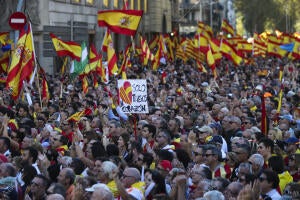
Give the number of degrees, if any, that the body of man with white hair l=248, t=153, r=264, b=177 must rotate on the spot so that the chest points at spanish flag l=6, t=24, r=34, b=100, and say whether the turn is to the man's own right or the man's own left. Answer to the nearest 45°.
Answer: approximately 90° to the man's own right

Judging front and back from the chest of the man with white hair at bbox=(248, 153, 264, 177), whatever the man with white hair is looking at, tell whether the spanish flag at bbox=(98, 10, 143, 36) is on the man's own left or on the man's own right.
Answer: on the man's own right

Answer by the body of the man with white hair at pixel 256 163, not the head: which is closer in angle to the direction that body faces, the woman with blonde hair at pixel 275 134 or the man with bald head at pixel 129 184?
the man with bald head

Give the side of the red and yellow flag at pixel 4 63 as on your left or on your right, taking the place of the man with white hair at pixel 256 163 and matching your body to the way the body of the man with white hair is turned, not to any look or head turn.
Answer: on your right

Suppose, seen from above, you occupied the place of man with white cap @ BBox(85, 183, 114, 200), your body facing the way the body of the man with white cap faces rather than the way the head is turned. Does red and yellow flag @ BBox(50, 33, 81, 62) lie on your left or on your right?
on your right

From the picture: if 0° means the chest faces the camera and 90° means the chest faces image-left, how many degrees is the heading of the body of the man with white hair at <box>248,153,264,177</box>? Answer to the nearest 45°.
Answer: approximately 45°

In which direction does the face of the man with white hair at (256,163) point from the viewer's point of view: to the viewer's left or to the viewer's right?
to the viewer's left

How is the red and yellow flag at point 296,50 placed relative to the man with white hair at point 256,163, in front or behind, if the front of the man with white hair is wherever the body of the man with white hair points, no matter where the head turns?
behind
